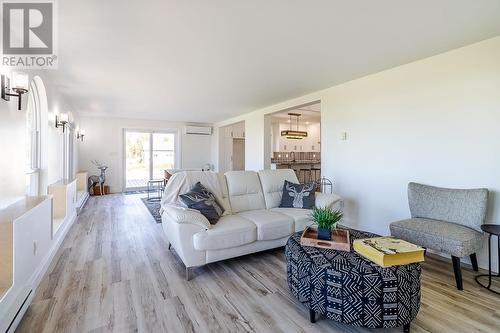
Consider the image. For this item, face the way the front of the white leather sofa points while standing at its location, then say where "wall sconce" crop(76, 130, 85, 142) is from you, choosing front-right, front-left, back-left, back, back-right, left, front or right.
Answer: back

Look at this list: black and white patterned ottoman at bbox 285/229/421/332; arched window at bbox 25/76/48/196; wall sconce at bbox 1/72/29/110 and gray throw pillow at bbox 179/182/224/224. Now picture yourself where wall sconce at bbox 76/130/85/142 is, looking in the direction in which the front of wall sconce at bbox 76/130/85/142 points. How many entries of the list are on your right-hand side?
4

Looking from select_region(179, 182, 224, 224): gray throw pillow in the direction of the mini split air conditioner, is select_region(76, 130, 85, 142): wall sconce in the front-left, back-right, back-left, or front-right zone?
front-left

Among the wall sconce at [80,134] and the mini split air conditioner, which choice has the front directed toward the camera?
the mini split air conditioner

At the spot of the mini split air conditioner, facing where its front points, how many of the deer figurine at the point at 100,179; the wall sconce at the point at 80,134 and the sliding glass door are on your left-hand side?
0

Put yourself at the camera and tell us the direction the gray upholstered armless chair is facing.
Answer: facing the viewer and to the left of the viewer

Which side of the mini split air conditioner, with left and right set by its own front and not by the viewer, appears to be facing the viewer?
front

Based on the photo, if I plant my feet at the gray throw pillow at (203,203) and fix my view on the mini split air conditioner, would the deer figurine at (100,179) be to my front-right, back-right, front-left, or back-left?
front-left

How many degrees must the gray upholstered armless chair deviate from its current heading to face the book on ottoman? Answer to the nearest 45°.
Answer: approximately 45° to its left

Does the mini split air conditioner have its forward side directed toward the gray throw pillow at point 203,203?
yes

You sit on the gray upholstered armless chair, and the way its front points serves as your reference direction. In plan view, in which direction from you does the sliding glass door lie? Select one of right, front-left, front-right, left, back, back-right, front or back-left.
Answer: front-right

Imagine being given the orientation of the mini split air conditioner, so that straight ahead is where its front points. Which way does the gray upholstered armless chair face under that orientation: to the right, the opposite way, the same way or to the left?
to the right

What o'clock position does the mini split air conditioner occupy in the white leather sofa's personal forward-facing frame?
The mini split air conditioner is roughly at 7 o'clock from the white leather sofa.

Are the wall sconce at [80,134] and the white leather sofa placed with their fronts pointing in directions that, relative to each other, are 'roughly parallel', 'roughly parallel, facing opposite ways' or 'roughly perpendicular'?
roughly perpendicular

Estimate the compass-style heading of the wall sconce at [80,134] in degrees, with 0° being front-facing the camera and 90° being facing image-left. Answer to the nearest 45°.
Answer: approximately 270°

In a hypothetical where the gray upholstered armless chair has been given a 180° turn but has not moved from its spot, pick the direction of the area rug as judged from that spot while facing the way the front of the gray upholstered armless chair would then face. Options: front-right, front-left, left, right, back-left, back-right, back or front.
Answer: back-left
